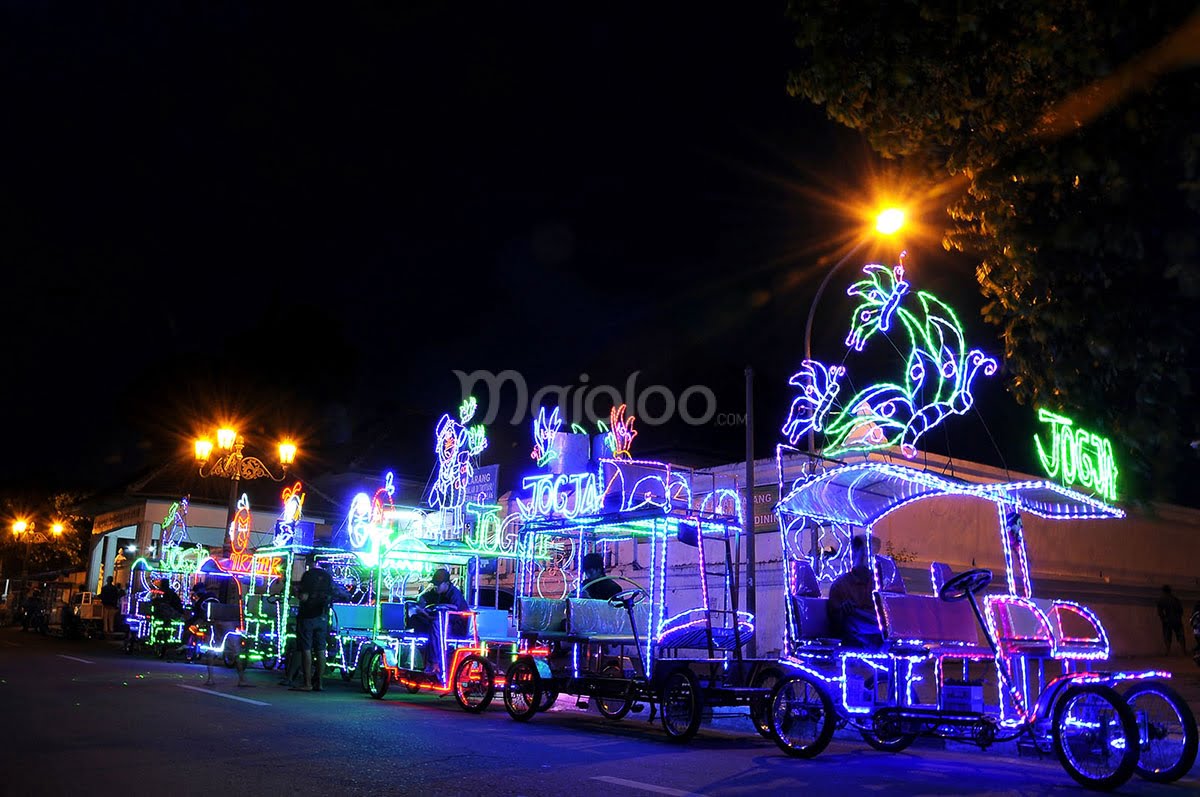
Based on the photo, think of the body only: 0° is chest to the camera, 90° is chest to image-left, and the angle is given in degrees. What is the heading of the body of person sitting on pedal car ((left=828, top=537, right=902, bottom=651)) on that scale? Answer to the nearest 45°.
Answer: approximately 315°

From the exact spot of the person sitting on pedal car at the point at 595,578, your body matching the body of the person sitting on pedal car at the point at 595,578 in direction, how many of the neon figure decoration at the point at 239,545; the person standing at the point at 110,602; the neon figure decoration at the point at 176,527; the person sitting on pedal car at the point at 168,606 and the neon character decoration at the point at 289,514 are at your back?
5

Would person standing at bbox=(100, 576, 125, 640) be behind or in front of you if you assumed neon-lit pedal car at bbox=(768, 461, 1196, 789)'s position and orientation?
behind

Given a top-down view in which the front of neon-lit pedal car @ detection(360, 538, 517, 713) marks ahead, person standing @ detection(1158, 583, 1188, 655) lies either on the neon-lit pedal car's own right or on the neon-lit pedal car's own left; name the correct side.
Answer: on the neon-lit pedal car's own left

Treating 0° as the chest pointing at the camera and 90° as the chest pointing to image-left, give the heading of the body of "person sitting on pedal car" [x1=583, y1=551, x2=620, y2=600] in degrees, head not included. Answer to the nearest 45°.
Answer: approximately 315°

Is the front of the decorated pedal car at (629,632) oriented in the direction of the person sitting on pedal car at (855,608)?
yes
